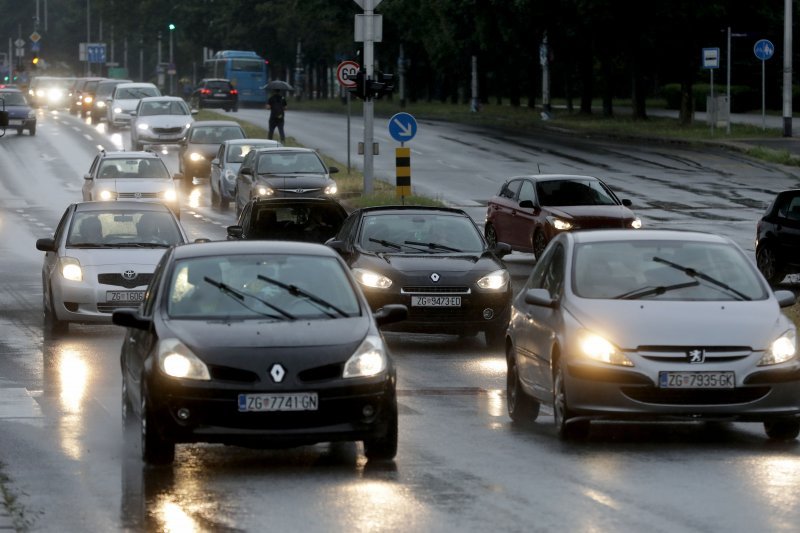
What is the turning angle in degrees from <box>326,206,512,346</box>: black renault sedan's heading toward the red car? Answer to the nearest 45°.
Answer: approximately 180°

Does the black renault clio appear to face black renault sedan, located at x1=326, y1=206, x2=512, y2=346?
no

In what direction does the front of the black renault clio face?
toward the camera

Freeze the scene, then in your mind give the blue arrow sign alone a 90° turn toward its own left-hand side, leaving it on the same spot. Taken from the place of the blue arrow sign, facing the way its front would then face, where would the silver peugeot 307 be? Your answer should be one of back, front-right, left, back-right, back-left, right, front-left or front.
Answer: right

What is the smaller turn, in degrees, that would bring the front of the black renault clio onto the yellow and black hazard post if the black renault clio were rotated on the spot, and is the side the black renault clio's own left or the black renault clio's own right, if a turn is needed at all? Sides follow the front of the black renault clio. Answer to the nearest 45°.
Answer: approximately 180°

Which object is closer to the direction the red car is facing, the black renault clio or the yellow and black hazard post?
the black renault clio

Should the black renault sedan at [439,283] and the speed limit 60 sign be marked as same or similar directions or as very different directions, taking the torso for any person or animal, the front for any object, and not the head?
same or similar directions

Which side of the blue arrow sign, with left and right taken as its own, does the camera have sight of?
front

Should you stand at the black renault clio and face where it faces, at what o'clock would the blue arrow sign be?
The blue arrow sign is roughly at 6 o'clock from the black renault clio.

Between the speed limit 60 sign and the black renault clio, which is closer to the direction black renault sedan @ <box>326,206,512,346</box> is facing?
the black renault clio

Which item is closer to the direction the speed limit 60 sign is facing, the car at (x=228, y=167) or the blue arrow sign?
the blue arrow sign

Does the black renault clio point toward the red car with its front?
no

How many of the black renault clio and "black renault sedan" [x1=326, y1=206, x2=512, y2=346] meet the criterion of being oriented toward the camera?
2

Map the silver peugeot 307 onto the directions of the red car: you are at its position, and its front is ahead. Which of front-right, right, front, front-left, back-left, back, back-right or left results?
front-right

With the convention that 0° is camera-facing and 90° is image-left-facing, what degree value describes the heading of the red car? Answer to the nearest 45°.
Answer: approximately 315°

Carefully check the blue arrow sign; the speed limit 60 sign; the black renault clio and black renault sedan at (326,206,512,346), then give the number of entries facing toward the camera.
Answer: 4

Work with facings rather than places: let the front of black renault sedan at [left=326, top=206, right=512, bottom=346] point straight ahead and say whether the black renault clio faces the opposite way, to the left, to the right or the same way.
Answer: the same way

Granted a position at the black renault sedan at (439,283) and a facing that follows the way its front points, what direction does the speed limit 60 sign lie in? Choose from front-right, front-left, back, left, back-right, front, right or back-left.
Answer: back

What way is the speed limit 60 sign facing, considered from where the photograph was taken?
facing the viewer

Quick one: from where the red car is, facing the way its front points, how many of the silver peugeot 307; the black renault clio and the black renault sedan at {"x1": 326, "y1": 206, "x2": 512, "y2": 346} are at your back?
0

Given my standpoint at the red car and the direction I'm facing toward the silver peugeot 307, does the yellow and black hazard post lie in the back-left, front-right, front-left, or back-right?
back-right

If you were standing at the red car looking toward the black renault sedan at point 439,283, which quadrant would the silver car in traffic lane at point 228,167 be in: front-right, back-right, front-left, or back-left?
back-right
